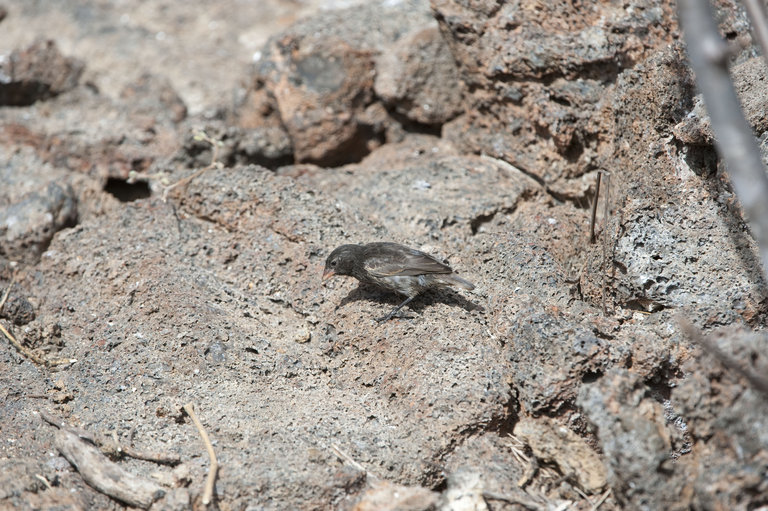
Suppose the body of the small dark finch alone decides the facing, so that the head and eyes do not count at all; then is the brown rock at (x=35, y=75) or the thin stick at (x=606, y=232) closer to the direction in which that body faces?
the brown rock

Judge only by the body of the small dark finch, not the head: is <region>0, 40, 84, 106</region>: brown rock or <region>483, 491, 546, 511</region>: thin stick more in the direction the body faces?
the brown rock

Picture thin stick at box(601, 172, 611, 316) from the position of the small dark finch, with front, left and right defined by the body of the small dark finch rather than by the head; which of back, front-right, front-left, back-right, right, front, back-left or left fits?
back

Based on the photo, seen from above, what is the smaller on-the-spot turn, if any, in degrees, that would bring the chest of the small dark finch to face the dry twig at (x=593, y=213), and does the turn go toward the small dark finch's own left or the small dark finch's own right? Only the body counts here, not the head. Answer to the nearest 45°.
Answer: approximately 180°

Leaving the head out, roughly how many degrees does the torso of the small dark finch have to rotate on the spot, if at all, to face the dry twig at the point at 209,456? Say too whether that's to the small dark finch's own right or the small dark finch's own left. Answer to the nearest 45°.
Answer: approximately 45° to the small dark finch's own left

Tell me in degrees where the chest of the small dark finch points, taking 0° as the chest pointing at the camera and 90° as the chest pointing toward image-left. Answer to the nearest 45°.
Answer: approximately 90°

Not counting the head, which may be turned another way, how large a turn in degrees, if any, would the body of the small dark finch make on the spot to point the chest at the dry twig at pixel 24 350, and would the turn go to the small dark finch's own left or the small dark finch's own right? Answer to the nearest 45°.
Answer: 0° — it already faces it

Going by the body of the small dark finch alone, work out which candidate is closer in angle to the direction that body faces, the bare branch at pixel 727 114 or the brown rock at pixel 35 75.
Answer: the brown rock

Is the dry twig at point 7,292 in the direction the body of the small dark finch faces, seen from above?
yes

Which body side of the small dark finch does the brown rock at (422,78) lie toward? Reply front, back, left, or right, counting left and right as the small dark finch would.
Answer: right
